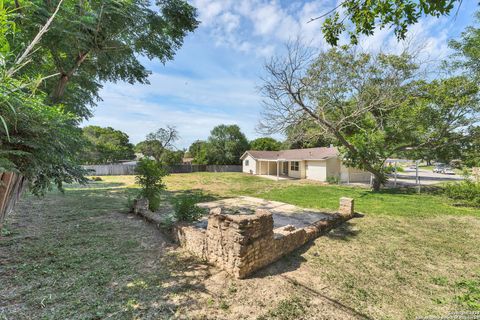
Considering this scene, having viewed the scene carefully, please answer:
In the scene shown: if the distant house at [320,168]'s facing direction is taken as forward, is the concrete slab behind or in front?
in front

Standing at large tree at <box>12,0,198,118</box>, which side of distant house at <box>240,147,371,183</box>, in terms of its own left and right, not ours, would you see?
front

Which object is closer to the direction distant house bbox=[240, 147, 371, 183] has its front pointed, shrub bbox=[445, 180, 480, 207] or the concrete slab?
the concrete slab

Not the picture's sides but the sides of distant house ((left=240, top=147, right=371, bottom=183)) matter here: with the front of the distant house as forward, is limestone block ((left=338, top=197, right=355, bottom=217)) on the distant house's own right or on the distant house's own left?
on the distant house's own left

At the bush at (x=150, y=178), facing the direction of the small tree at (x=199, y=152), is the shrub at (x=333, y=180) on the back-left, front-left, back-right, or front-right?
front-right

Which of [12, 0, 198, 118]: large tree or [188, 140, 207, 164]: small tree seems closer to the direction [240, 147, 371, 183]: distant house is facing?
the large tree

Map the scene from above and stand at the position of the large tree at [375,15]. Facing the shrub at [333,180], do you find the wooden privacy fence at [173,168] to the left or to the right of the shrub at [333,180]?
left

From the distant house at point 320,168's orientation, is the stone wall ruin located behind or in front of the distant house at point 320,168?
in front

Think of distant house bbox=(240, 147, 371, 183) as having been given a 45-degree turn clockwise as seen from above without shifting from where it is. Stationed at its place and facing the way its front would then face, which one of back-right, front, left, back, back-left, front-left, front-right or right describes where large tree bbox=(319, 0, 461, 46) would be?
left

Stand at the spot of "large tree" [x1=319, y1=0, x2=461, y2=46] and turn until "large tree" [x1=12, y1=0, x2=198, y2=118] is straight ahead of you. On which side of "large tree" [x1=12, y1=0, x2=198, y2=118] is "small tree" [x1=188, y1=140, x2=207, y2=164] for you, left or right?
right

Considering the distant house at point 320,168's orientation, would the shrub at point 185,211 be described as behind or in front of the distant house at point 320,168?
in front

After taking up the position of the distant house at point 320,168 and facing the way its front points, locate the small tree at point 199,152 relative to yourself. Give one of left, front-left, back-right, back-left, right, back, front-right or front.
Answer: right

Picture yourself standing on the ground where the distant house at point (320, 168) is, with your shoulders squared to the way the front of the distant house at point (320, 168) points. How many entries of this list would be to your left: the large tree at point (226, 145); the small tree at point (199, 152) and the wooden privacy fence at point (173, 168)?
0

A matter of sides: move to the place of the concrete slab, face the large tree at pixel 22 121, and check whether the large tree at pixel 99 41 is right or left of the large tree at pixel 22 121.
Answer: right

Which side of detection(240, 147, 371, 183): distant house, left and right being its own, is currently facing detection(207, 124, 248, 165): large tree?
right

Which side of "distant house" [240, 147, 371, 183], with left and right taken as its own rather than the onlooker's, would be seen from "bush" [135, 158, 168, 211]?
front

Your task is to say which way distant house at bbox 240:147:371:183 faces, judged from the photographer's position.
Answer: facing the viewer and to the left of the viewer

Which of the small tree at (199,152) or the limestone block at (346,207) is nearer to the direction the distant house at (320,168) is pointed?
the limestone block

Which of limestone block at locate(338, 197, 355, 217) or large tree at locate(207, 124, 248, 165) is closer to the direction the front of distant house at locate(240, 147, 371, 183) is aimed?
the limestone block

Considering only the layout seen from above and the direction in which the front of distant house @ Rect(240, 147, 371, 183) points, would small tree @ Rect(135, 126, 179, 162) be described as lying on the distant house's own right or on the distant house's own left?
on the distant house's own right
